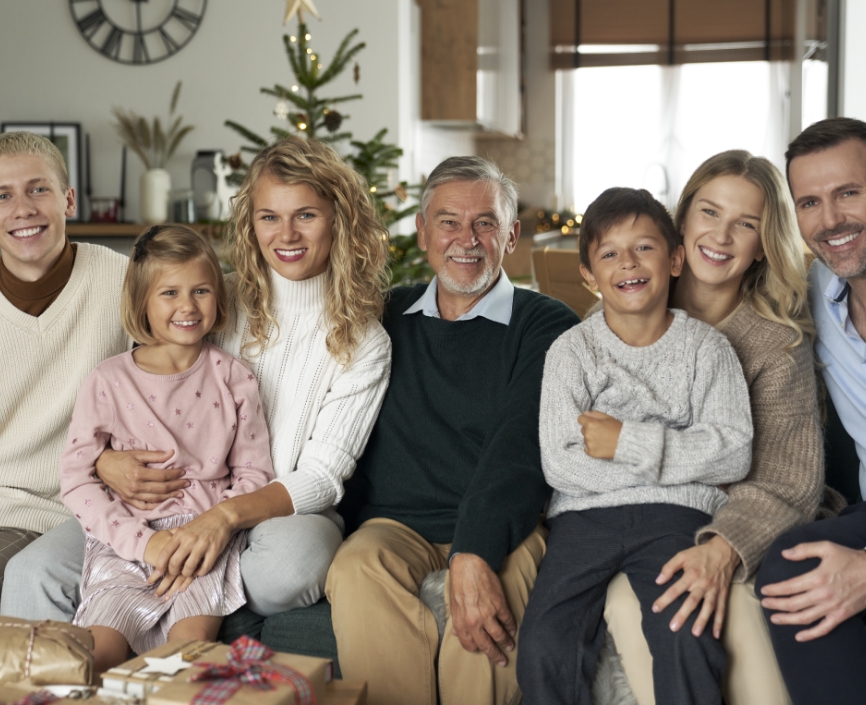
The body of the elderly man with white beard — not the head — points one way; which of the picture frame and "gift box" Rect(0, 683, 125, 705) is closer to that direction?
the gift box

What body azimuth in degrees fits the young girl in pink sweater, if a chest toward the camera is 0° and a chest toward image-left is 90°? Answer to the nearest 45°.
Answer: approximately 0°

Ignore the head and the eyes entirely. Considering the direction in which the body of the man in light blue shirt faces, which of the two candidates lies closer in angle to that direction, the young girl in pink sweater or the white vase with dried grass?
the young girl in pink sweater

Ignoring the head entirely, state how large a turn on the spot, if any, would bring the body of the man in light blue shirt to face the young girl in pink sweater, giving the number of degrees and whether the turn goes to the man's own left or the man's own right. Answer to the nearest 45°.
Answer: approximately 45° to the man's own right

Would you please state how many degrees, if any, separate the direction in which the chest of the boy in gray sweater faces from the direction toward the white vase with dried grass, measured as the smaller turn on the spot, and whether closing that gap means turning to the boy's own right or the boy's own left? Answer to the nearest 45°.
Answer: approximately 135° to the boy's own right

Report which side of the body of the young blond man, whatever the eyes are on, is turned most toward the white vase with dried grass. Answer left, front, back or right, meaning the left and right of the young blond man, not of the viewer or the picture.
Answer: back

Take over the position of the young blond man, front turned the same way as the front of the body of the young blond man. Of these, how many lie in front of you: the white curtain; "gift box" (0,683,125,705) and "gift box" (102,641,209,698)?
2

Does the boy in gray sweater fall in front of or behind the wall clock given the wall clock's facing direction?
in front

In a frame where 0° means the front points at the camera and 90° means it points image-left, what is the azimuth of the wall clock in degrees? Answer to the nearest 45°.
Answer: approximately 0°

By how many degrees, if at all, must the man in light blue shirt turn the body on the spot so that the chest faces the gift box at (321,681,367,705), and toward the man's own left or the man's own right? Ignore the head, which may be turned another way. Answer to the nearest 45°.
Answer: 0° — they already face it

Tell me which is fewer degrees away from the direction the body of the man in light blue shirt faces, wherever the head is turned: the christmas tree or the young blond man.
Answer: the young blond man
